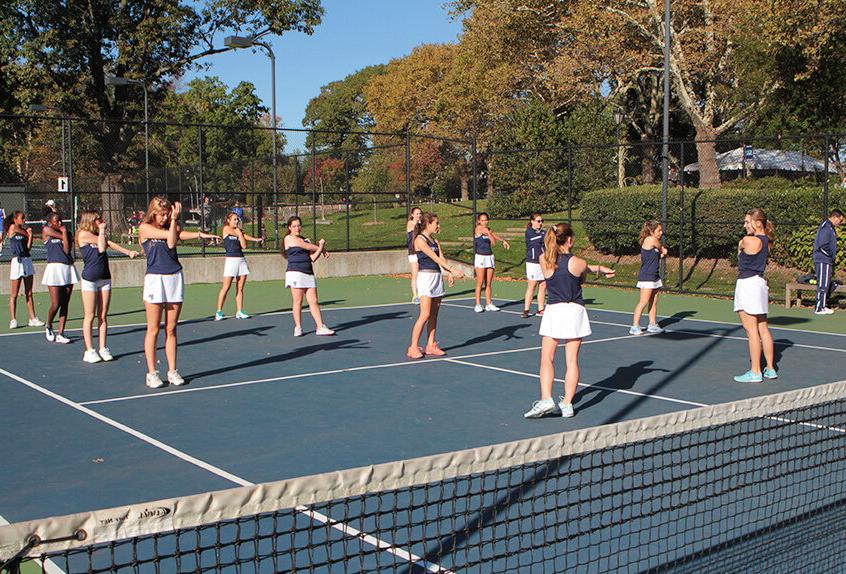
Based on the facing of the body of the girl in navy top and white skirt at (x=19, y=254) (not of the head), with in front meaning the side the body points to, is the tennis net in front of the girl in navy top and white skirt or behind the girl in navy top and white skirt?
in front

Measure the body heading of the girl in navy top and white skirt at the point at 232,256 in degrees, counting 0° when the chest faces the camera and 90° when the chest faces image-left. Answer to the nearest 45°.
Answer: approximately 315°

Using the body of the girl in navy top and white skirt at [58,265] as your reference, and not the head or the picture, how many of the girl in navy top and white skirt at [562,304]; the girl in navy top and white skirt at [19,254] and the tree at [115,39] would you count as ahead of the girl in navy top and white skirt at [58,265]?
1

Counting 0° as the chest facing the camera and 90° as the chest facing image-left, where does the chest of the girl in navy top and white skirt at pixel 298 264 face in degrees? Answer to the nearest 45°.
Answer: approximately 315°

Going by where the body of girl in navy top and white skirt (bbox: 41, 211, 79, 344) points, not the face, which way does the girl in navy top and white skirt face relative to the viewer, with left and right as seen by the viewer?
facing the viewer and to the right of the viewer

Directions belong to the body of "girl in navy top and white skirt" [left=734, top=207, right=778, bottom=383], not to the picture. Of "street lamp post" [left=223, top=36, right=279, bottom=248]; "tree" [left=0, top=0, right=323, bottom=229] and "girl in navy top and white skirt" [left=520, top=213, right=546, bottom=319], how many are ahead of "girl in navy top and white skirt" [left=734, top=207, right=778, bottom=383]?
3

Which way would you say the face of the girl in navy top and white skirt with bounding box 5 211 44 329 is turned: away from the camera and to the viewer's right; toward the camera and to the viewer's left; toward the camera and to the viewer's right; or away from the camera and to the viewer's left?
toward the camera and to the viewer's right

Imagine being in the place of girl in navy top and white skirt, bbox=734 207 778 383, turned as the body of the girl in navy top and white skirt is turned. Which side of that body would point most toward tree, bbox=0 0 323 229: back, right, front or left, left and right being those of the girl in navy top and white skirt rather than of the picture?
front

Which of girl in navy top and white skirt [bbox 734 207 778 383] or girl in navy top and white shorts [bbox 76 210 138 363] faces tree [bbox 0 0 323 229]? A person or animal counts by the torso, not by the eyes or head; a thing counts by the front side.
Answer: girl in navy top and white skirt [bbox 734 207 778 383]
